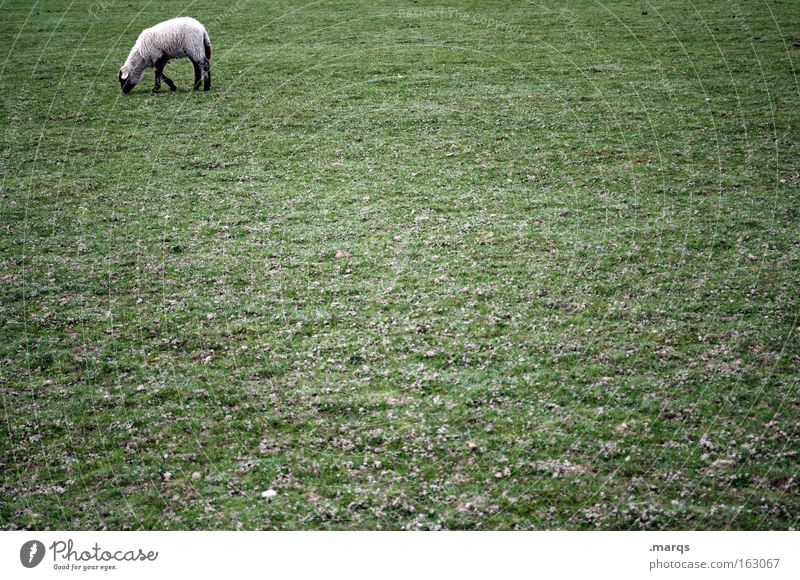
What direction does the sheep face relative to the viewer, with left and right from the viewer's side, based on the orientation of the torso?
facing to the left of the viewer
